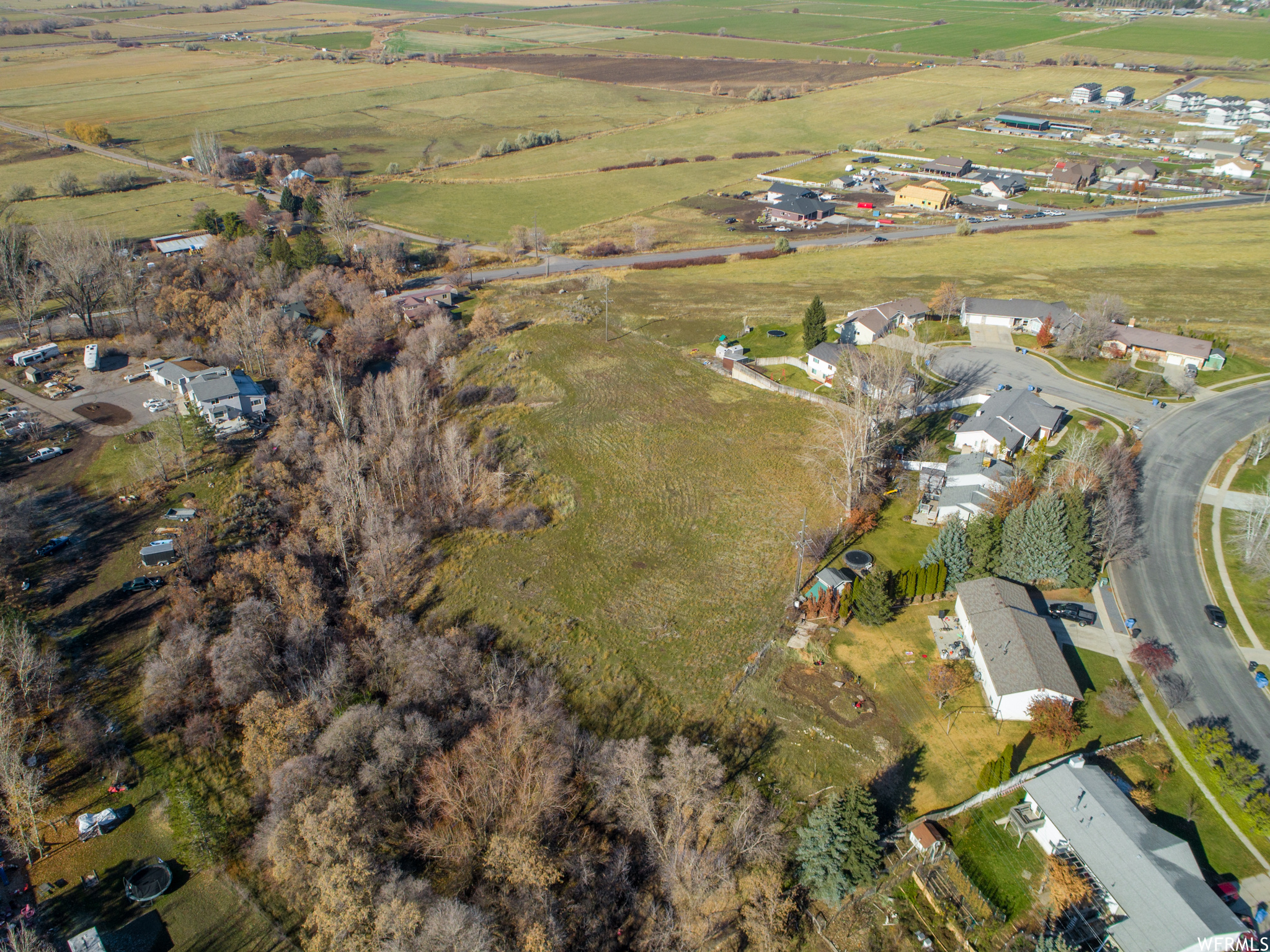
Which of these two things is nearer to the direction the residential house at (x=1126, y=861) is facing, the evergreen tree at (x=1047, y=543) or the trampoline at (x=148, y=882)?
the evergreen tree

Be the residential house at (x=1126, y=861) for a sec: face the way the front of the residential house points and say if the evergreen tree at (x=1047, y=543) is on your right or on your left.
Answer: on your left

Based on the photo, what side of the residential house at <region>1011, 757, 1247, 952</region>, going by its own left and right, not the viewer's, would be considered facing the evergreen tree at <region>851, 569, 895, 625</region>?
left

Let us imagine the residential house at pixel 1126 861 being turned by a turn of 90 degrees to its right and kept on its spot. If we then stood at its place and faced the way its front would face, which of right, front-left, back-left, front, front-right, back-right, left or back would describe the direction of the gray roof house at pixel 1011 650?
back

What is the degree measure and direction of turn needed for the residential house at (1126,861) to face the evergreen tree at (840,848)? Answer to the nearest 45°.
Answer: approximately 180°

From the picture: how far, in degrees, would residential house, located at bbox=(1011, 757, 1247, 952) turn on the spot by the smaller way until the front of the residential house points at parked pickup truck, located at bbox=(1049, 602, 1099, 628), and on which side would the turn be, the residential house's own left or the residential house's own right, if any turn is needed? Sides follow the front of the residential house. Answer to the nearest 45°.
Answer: approximately 45° to the residential house's own left

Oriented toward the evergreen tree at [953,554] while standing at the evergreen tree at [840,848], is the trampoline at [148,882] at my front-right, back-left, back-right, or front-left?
back-left

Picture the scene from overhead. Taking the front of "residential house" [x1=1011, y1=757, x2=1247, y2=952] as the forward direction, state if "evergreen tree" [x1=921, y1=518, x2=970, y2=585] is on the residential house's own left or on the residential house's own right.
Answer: on the residential house's own left

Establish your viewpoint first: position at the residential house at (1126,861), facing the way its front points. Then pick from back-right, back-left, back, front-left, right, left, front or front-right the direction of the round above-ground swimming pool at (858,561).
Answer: left

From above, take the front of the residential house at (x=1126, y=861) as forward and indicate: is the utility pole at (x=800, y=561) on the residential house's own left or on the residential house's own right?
on the residential house's own left

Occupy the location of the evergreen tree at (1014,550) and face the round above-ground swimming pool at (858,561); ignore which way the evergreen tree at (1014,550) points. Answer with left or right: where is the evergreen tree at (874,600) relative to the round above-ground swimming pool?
left

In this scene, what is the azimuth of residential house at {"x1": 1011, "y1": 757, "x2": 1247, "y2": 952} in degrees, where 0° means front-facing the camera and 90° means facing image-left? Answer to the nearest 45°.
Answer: approximately 225°

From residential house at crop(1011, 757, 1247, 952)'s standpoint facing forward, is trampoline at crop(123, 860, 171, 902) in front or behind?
behind
